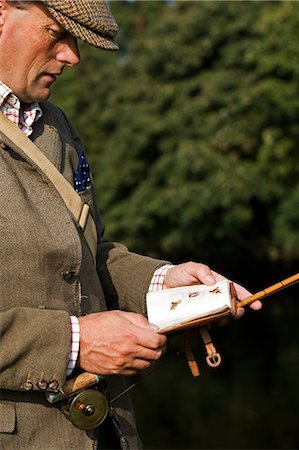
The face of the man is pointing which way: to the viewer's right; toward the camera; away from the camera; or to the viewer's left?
to the viewer's right
